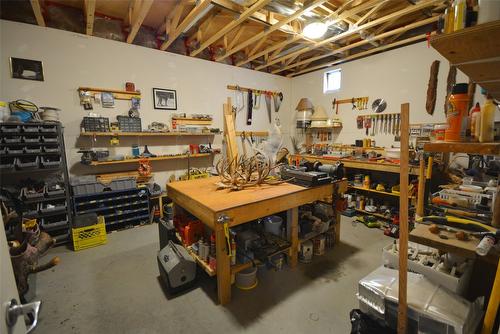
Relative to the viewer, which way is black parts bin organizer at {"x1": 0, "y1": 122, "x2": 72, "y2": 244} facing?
toward the camera

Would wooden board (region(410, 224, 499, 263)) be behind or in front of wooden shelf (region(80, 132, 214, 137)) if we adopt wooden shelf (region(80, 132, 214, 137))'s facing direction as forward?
in front

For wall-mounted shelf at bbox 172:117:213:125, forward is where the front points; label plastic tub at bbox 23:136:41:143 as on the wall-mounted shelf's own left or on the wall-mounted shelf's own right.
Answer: on the wall-mounted shelf's own right

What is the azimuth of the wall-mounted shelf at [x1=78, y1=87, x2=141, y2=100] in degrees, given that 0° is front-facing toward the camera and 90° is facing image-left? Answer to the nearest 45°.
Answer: approximately 0°

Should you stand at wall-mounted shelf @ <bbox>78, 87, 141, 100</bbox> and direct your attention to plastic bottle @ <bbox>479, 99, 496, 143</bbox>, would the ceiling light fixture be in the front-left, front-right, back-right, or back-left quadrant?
front-left

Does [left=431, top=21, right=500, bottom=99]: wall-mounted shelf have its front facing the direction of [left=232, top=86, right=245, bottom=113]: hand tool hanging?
no

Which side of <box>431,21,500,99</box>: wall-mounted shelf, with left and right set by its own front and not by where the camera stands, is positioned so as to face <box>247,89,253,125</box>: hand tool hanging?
right

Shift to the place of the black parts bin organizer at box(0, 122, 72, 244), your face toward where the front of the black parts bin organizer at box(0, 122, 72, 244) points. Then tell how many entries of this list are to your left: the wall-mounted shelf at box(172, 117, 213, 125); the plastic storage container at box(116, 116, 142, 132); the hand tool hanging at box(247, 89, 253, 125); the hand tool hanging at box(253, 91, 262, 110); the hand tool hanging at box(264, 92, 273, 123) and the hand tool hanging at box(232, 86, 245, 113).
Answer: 6

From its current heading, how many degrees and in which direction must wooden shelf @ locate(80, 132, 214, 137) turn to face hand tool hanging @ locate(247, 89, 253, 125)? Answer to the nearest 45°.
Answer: approximately 90° to its left

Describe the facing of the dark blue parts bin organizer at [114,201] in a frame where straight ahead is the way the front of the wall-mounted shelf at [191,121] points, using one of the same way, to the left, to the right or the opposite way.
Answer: the same way

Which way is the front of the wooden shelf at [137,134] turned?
toward the camera

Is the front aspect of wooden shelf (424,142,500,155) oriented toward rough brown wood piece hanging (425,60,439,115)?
no

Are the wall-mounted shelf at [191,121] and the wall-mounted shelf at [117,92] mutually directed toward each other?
no

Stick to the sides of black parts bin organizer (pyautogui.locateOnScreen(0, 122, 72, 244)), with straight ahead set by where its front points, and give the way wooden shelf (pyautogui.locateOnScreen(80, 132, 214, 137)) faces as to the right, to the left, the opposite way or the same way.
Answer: the same way

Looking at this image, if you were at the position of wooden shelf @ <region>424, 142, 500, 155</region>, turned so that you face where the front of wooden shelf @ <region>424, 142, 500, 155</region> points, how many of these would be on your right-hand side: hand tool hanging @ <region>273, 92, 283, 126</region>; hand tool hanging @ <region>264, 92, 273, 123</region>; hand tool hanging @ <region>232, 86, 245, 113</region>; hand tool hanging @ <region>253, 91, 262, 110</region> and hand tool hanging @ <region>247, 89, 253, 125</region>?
5

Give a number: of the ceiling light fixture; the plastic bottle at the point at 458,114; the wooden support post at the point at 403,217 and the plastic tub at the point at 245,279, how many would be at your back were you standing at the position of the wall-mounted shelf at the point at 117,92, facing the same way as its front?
0

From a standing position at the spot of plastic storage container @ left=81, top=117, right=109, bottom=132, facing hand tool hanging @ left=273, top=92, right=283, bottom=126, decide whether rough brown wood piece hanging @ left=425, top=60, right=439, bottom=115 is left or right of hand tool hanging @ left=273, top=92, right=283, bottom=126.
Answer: right

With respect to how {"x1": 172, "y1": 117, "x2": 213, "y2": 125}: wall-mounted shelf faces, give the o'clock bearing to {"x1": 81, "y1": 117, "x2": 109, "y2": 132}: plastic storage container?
The plastic storage container is roughly at 2 o'clock from the wall-mounted shelf.

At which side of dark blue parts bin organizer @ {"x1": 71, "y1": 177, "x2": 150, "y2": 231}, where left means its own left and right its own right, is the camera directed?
front
